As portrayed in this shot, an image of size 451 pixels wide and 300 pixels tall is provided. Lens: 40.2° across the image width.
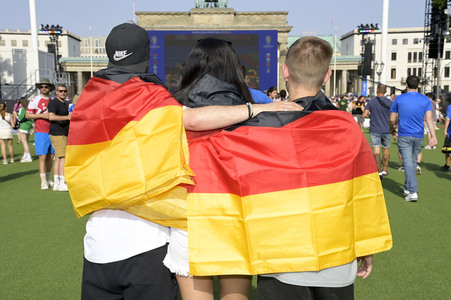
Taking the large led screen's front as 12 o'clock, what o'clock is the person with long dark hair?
The person with long dark hair is roughly at 12 o'clock from the large led screen.

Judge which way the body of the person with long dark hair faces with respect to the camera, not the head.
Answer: away from the camera

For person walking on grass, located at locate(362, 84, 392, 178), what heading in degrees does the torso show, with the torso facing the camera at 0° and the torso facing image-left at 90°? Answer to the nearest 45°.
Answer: approximately 180°

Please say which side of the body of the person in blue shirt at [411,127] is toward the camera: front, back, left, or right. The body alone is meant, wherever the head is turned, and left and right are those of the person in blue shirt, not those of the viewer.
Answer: back

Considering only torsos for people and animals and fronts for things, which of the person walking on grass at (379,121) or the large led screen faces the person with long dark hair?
the large led screen

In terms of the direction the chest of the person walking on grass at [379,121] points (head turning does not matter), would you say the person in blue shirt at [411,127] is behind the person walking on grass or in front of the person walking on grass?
behind

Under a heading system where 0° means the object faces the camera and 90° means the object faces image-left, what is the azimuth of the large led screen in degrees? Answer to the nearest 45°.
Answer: approximately 0°

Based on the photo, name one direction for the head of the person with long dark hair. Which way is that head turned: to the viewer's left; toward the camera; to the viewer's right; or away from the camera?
away from the camera
